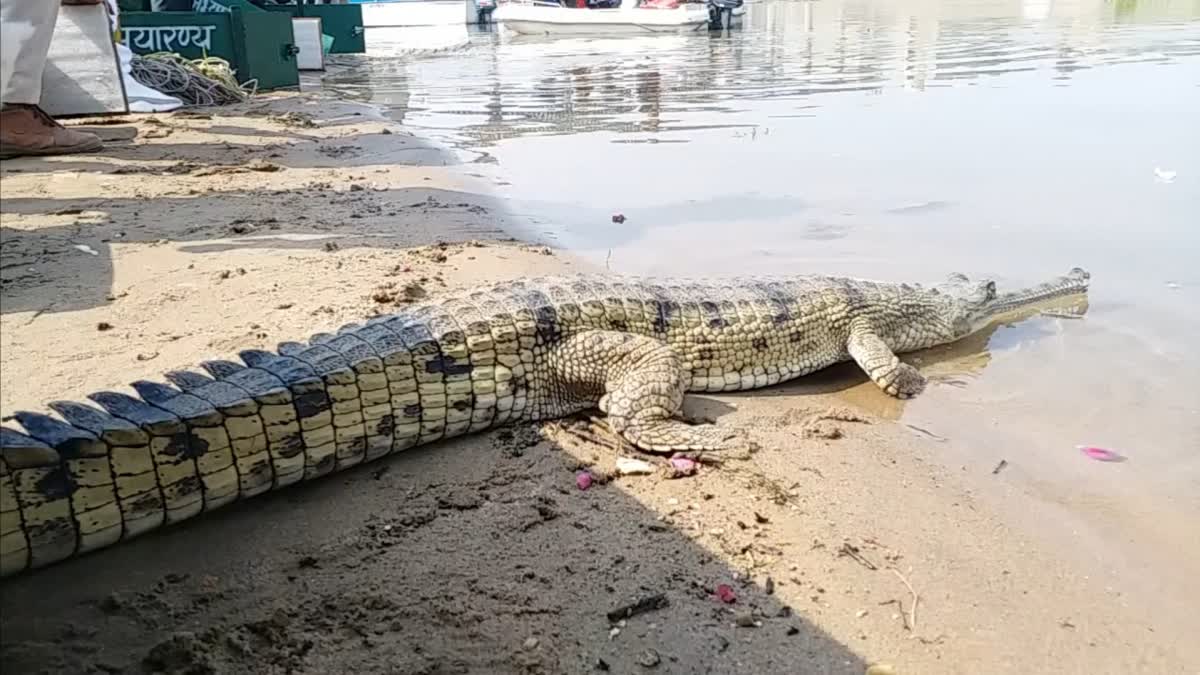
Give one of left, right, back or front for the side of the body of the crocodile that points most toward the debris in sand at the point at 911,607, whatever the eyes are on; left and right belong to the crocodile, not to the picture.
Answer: right

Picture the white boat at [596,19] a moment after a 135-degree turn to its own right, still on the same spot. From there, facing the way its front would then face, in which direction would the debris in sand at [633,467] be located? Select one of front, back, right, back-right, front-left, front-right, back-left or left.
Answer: back-right

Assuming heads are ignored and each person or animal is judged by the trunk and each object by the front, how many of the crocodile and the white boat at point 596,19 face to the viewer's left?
1

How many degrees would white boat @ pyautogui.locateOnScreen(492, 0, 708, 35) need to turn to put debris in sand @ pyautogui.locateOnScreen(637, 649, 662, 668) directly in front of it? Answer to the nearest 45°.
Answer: approximately 90° to its left

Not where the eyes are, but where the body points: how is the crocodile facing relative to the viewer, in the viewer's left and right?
facing away from the viewer and to the right of the viewer

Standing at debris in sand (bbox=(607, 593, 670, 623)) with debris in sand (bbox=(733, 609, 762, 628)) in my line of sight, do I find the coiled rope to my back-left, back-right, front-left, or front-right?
back-left

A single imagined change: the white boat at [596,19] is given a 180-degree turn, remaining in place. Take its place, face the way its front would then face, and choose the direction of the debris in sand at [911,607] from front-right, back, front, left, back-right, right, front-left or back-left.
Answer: right

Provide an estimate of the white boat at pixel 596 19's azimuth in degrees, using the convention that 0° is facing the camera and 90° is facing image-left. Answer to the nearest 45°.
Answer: approximately 90°

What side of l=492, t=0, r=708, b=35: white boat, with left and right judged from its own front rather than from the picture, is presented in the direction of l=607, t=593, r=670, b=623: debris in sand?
left

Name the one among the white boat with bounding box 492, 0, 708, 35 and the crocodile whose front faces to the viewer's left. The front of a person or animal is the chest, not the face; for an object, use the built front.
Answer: the white boat

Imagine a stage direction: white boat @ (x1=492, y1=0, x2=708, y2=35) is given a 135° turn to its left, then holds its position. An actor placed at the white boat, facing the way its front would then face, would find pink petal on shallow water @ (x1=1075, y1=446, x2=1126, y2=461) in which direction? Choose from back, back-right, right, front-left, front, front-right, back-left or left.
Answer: front-right

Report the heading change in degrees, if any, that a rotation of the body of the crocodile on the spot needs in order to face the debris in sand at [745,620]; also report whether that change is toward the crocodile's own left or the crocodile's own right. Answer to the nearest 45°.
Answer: approximately 90° to the crocodile's own right
